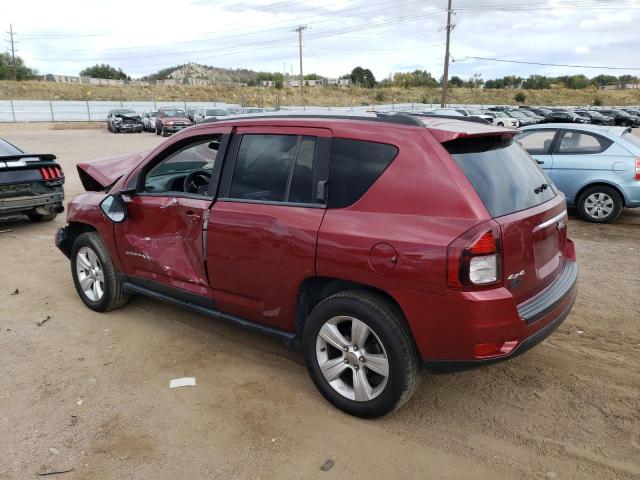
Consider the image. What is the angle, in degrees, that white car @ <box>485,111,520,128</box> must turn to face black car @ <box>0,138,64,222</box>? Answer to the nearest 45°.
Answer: approximately 45° to its right

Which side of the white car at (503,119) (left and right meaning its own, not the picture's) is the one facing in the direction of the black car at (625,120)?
left

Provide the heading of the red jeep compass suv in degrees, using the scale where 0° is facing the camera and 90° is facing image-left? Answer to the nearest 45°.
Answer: approximately 135°

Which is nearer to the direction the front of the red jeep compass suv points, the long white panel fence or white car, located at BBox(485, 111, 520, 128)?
the long white panel fence

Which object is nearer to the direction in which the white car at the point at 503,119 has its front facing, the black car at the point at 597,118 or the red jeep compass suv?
the red jeep compass suv

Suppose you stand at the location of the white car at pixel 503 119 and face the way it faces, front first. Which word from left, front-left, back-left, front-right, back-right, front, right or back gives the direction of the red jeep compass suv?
front-right

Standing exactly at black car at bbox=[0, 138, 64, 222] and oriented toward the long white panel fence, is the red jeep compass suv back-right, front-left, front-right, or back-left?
back-right

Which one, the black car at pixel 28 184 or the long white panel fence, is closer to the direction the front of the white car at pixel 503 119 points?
the black car

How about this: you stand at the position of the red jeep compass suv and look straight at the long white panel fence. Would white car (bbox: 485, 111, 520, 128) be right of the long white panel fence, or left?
right

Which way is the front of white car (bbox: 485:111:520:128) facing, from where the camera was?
facing the viewer and to the right of the viewer
